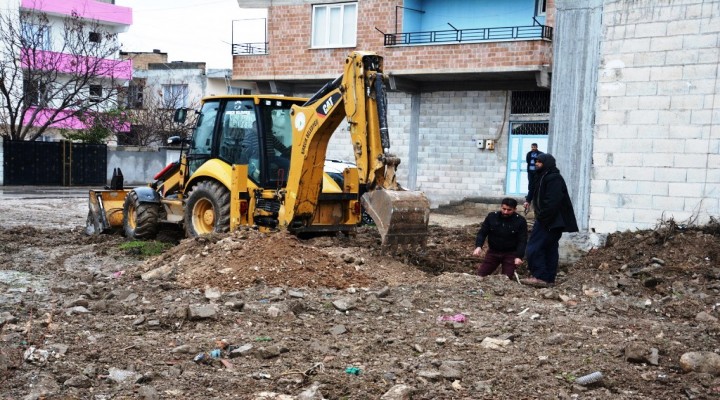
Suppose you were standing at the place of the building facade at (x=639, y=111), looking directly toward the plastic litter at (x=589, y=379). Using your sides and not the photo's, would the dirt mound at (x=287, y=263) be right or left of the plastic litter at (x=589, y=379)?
right

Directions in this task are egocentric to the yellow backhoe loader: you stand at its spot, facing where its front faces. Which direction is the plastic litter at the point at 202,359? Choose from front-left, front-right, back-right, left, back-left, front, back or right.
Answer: back-left

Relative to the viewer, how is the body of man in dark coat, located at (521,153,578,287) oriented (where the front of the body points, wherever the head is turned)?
to the viewer's left

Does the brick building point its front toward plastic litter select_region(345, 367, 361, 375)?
yes

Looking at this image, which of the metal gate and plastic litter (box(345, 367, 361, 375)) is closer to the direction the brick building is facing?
the plastic litter

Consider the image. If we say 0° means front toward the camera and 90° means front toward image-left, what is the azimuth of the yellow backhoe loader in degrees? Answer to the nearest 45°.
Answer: approximately 135°

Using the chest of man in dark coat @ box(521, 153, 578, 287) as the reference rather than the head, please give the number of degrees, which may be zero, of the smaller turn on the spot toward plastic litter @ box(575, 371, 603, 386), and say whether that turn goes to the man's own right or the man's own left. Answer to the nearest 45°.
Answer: approximately 90° to the man's own left
